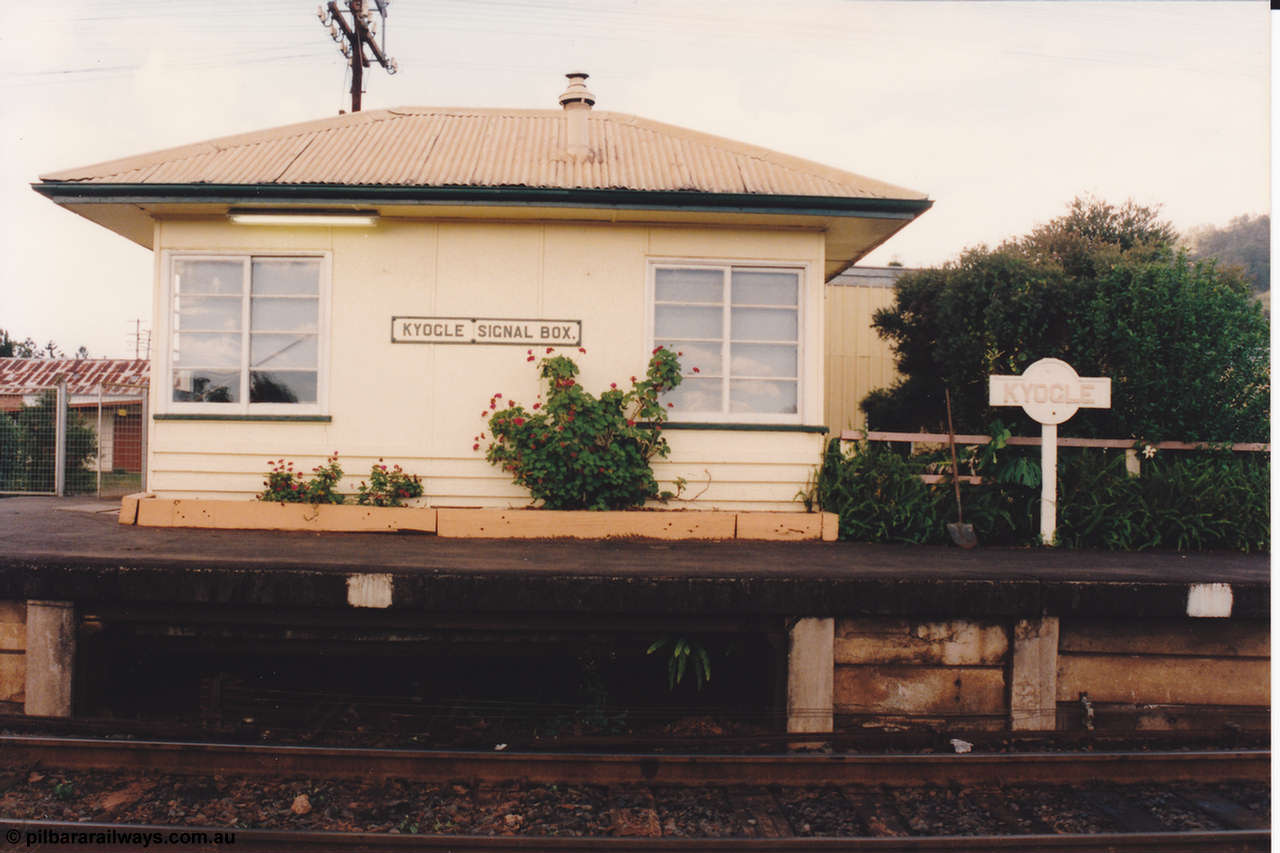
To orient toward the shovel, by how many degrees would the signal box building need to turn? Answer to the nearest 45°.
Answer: approximately 90° to its left

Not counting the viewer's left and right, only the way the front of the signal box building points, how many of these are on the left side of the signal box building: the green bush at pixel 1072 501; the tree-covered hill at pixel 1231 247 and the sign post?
3

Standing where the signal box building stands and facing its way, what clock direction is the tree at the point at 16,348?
The tree is roughly at 5 o'clock from the signal box building.

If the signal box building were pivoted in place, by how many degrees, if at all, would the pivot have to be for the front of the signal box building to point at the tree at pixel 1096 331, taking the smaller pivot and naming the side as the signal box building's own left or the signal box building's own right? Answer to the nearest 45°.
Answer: approximately 90° to the signal box building's own left

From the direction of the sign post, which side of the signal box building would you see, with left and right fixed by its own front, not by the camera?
left

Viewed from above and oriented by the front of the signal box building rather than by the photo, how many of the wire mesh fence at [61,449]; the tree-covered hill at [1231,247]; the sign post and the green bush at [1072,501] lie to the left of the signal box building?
3

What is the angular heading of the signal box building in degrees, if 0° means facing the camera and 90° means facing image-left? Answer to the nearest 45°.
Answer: approximately 0°
